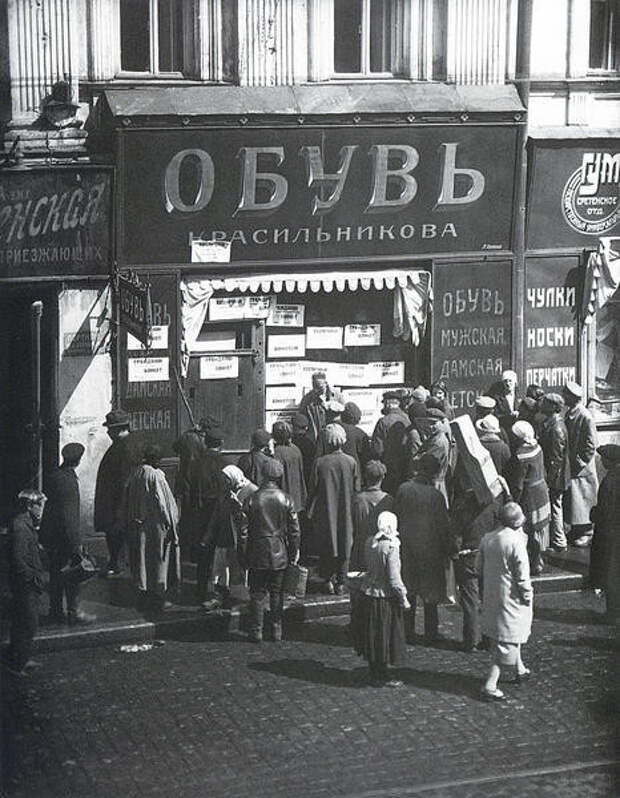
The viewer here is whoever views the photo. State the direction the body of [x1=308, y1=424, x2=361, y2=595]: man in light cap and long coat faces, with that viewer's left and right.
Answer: facing away from the viewer

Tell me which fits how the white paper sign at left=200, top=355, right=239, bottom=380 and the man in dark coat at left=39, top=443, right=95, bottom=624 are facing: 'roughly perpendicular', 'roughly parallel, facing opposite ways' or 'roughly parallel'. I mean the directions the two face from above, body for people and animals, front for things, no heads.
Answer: roughly perpendicular

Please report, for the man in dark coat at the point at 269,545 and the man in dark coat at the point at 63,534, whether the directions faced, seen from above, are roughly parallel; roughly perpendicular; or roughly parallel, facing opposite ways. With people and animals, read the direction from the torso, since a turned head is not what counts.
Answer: roughly perpendicular

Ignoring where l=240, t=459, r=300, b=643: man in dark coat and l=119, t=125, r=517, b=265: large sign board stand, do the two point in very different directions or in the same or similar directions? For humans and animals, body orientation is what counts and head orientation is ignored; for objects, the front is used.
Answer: very different directions

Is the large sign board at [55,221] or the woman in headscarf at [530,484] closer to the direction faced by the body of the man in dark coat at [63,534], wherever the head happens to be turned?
the woman in headscarf

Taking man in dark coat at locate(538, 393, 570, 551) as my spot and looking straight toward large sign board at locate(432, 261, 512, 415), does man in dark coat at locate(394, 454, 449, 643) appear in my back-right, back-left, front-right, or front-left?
back-left

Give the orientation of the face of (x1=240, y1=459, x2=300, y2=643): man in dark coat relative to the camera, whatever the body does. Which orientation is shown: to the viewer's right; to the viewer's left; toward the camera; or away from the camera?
away from the camera

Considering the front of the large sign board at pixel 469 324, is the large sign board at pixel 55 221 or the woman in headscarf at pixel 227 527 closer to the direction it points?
the woman in headscarf

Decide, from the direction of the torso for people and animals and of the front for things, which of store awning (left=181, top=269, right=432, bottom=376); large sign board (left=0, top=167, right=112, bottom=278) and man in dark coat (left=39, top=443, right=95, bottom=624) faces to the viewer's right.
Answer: the man in dark coat

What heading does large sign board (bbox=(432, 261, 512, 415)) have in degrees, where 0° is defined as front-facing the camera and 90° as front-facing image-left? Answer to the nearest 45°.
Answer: approximately 0°

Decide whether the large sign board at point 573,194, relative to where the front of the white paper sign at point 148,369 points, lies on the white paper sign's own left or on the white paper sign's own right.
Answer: on the white paper sign's own left
